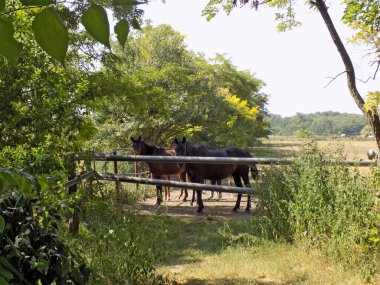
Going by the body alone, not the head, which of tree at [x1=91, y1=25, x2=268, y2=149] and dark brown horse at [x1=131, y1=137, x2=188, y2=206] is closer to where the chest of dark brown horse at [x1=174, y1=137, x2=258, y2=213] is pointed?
the dark brown horse

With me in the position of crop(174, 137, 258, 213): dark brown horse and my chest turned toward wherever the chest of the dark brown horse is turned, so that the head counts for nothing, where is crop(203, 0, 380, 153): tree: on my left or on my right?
on my left

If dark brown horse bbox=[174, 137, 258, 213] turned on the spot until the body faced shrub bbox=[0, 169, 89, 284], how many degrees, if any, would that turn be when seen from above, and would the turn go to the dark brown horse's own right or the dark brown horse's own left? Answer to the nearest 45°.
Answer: approximately 90° to the dark brown horse's own left

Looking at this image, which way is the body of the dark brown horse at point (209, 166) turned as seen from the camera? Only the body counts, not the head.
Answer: to the viewer's left

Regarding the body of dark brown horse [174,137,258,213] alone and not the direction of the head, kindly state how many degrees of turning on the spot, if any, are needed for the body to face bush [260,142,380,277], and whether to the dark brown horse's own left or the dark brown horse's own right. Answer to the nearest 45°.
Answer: approximately 90° to the dark brown horse's own left

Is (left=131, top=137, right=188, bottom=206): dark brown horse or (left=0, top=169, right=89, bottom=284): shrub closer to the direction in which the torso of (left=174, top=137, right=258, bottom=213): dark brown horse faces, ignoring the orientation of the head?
the dark brown horse

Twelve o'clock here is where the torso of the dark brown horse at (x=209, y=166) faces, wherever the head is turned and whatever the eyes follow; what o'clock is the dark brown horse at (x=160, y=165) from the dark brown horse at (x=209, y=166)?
the dark brown horse at (x=160, y=165) is roughly at 1 o'clock from the dark brown horse at (x=209, y=166).

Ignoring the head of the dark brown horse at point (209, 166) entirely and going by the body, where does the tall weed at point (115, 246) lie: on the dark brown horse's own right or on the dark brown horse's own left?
on the dark brown horse's own left

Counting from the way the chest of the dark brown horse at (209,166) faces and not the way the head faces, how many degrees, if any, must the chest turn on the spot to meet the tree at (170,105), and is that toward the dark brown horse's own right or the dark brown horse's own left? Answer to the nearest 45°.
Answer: approximately 90° to the dark brown horse's own right
